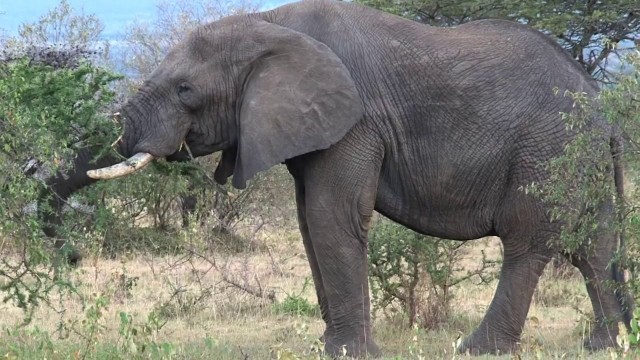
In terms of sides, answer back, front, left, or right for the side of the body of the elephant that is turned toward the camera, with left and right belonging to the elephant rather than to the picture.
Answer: left

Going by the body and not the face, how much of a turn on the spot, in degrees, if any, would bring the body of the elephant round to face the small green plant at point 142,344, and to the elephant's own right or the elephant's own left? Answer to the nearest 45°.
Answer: approximately 45° to the elephant's own left

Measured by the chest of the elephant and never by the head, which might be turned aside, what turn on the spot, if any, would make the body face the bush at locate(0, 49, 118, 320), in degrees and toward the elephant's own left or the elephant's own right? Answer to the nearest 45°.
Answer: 0° — it already faces it
